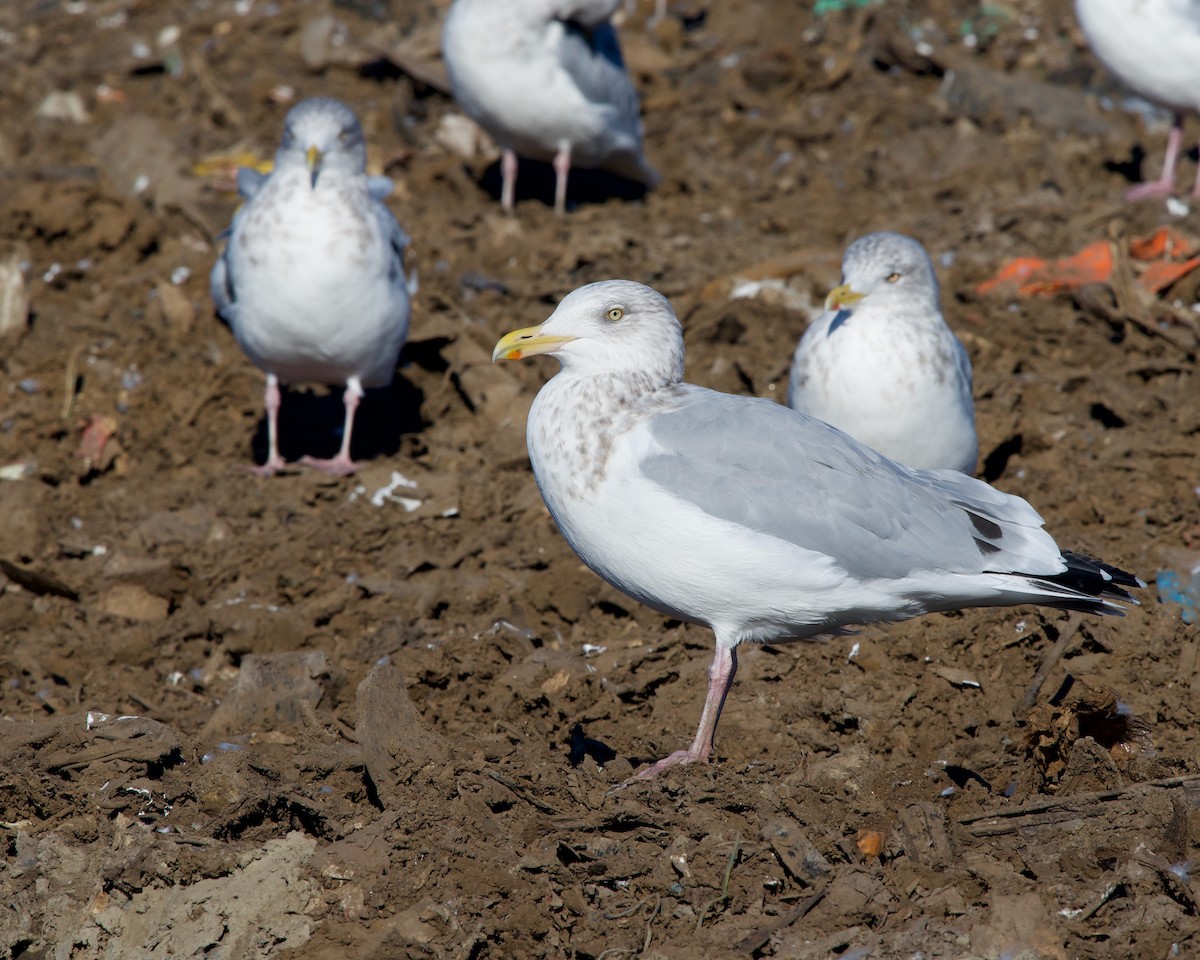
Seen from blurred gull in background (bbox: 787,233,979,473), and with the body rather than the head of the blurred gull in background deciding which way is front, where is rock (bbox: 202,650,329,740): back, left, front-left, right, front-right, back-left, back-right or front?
front-right

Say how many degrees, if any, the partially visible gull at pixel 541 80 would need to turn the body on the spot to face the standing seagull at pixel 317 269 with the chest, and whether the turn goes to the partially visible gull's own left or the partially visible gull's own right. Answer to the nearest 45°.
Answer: approximately 45° to the partially visible gull's own left

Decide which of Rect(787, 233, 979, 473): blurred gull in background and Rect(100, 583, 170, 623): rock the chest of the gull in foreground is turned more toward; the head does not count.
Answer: the rock

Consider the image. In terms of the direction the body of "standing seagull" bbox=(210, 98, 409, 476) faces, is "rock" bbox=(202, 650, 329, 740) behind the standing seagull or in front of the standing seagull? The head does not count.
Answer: in front

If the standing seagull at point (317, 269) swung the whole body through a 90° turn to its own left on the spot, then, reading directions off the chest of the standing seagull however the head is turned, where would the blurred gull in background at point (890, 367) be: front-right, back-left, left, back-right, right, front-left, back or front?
front-right

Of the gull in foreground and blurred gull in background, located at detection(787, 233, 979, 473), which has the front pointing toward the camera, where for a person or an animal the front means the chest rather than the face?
the blurred gull in background

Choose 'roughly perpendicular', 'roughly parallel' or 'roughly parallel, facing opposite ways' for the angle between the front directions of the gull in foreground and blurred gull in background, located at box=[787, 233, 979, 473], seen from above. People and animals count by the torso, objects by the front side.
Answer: roughly perpendicular

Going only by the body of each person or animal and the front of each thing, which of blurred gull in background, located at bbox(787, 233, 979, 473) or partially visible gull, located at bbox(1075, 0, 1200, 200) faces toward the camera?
the blurred gull in background

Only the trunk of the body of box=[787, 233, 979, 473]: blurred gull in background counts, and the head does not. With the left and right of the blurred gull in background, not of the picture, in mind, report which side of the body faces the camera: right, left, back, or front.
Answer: front

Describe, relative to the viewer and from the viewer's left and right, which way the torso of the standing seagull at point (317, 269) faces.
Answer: facing the viewer

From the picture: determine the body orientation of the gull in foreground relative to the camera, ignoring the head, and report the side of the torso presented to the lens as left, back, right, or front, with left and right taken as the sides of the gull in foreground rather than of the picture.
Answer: left

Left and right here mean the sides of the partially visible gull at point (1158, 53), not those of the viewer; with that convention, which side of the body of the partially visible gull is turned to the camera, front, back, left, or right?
left

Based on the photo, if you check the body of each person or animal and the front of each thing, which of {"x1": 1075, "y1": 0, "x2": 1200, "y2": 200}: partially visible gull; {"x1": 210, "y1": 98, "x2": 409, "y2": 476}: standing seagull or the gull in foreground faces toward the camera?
the standing seagull
